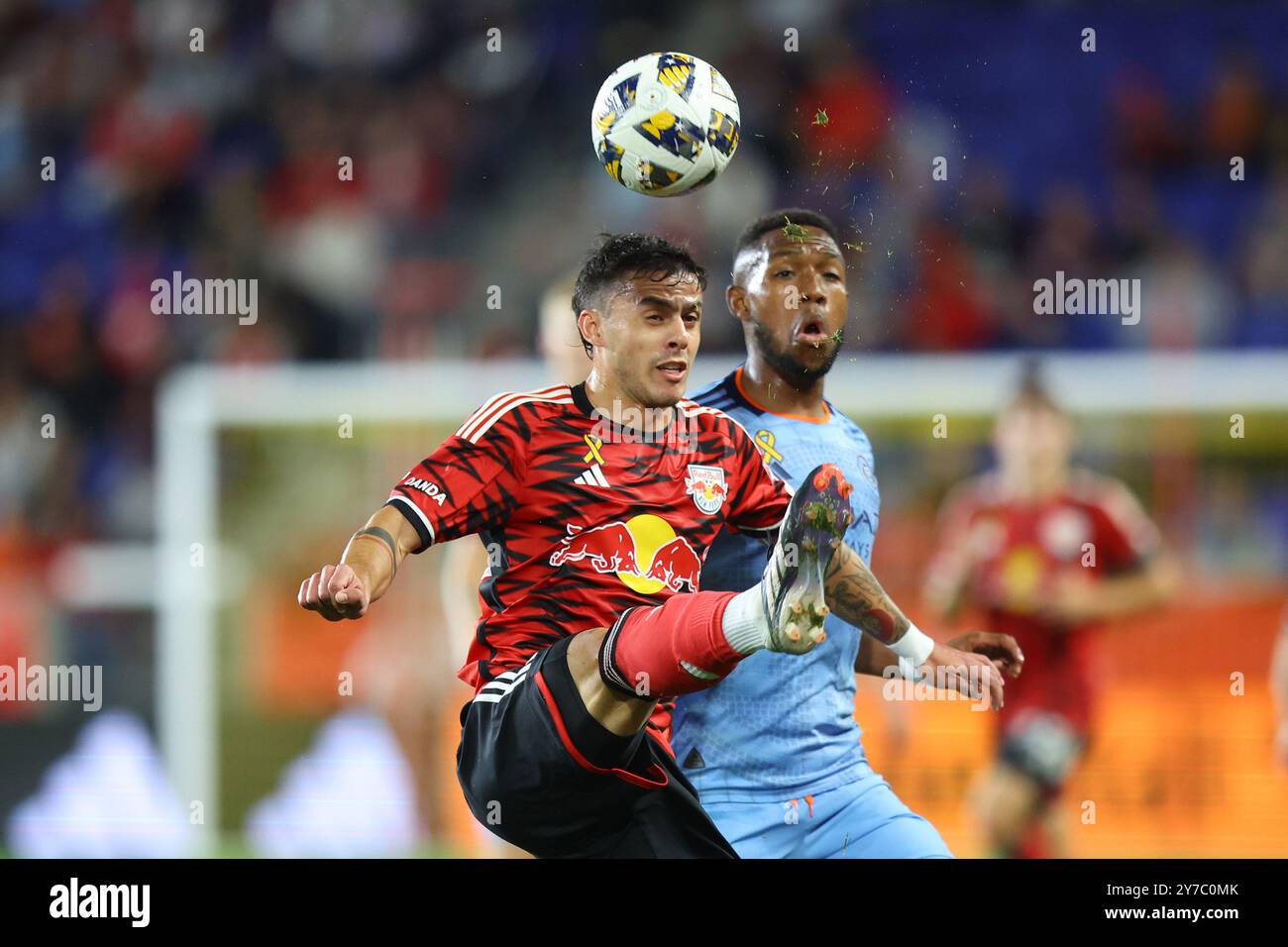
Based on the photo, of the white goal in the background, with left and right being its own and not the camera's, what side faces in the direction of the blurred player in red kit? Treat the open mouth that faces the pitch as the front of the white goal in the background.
front

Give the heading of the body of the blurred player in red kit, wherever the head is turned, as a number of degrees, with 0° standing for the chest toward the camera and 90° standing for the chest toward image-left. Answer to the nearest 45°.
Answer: approximately 0°

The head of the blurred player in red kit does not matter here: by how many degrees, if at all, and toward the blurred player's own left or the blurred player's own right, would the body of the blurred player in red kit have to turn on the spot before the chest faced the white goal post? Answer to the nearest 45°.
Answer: approximately 90° to the blurred player's own right

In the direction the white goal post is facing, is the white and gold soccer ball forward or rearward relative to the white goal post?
forward

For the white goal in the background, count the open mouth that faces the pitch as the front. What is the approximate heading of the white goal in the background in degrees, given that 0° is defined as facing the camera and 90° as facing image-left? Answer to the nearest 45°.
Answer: approximately 0°

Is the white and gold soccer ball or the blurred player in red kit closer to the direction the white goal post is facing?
the white and gold soccer ball

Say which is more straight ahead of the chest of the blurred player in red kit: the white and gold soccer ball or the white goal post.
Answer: the white and gold soccer ball

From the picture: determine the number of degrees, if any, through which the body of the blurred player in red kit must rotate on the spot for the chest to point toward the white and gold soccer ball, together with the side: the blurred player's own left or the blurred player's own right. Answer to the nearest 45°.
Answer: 0° — they already face it

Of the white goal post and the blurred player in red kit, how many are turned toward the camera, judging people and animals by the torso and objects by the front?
2
